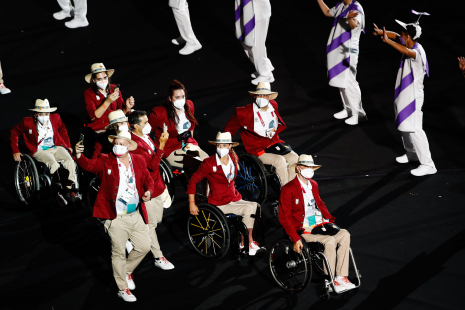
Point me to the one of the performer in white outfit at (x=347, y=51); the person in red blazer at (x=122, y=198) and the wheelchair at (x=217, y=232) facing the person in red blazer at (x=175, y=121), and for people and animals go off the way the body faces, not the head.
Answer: the performer in white outfit

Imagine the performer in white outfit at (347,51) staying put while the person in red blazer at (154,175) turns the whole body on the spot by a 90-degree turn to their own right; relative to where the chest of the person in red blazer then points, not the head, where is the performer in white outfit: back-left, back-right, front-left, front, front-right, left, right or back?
back

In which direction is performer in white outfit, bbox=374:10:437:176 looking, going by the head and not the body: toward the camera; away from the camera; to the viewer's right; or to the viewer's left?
to the viewer's left

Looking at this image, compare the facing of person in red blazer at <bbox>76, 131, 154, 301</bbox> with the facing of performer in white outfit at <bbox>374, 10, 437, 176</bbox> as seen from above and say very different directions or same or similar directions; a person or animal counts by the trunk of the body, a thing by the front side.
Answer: very different directions

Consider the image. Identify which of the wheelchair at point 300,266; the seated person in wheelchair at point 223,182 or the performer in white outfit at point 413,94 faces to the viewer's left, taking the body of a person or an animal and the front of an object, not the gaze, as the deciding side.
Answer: the performer in white outfit

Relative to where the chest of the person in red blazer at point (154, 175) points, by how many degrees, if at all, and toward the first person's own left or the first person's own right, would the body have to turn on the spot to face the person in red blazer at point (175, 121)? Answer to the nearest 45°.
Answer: approximately 135° to the first person's own left

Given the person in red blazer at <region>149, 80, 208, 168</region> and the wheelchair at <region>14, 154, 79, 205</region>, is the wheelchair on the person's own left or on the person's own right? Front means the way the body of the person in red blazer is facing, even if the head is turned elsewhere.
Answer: on the person's own right

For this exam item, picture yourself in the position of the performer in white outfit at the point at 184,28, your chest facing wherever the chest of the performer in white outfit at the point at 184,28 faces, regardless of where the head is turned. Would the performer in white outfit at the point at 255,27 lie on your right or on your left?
on your left

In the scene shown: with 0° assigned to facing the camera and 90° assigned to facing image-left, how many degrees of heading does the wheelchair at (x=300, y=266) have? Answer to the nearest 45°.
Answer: approximately 315°
